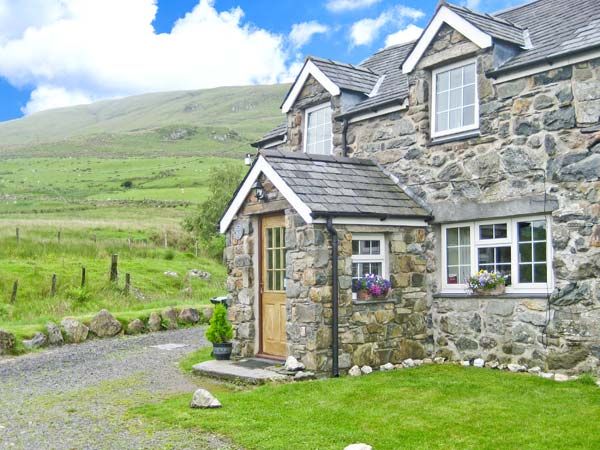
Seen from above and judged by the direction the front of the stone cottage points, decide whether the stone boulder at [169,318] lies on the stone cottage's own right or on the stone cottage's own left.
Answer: on the stone cottage's own right

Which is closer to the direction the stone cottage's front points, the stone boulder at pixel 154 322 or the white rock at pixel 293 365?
the white rock

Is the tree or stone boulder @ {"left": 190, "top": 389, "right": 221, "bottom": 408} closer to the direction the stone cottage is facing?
the stone boulder

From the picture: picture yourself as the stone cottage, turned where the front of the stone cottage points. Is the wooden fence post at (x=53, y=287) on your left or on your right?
on your right

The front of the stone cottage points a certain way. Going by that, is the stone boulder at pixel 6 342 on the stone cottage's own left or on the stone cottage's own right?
on the stone cottage's own right

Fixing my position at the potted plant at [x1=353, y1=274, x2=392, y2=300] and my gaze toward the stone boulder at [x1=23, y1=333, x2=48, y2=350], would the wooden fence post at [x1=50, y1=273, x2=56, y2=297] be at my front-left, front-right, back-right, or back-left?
front-right

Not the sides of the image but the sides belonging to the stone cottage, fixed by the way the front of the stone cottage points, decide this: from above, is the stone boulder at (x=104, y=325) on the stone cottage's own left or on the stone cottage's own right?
on the stone cottage's own right

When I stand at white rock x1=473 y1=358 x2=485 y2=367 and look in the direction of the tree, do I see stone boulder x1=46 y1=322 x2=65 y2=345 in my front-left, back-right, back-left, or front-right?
front-left

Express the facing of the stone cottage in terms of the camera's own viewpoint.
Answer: facing the viewer and to the left of the viewer

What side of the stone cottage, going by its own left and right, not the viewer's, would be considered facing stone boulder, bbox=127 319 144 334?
right

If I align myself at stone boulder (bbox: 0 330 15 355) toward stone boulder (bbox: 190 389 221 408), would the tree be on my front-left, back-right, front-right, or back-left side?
back-left

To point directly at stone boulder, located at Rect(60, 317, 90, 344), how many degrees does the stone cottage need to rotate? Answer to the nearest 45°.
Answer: approximately 90° to its right

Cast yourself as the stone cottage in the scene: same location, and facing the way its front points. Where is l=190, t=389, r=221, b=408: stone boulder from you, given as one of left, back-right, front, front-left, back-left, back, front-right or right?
front
